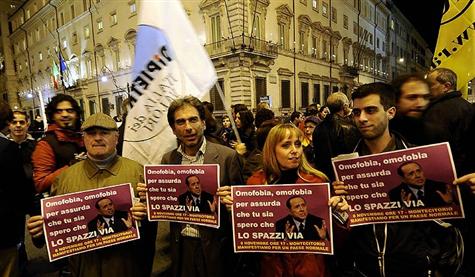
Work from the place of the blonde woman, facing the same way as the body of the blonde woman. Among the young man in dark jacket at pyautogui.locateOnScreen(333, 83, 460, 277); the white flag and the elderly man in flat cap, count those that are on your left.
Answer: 1

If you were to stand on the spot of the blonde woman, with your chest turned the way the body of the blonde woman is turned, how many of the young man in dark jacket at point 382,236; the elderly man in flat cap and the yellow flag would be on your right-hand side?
1

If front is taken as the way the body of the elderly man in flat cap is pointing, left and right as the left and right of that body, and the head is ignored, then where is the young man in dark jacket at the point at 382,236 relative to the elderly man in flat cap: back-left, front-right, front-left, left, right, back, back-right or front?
front-left

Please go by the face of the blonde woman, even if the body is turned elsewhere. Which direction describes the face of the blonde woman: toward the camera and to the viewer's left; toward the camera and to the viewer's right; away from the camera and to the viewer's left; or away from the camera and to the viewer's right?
toward the camera and to the viewer's right
